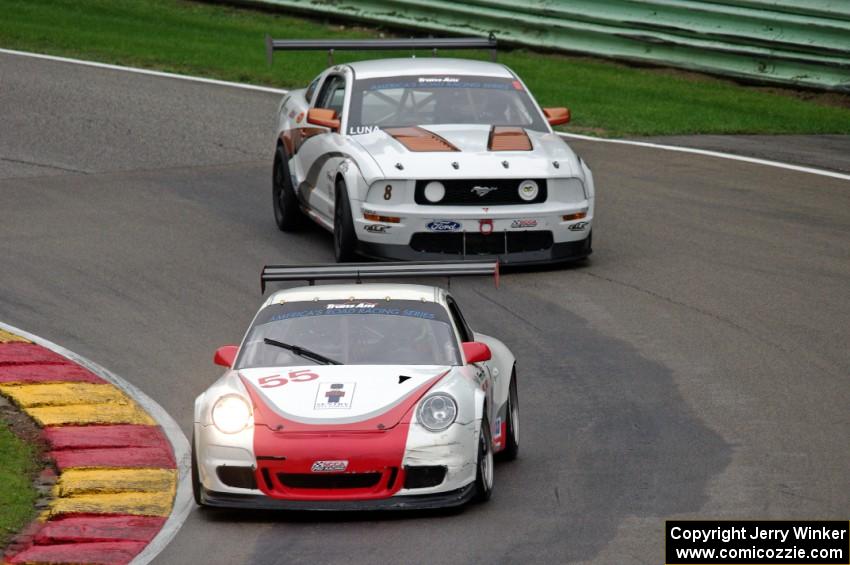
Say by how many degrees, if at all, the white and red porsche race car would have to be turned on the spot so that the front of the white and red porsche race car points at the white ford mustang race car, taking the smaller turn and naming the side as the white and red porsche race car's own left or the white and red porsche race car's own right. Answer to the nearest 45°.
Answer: approximately 180°

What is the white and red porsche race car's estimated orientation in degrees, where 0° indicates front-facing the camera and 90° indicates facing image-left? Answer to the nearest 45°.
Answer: approximately 0°
